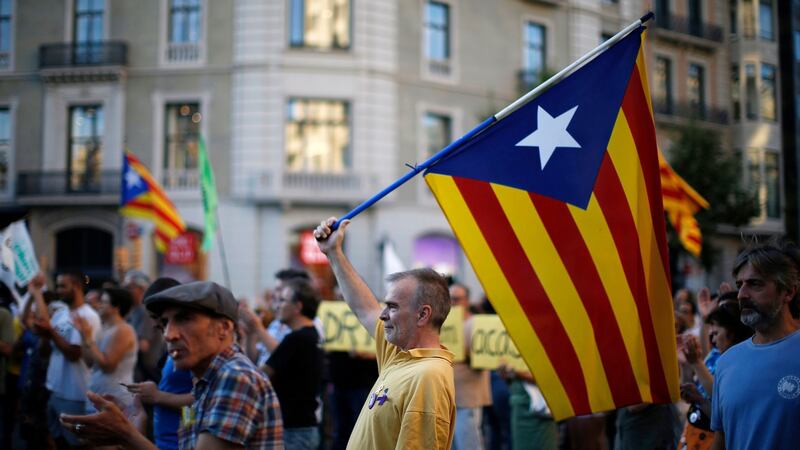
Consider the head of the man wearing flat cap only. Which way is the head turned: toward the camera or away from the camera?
toward the camera

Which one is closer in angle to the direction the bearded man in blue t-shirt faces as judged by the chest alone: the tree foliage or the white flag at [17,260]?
the white flag

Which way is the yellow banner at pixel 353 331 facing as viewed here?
toward the camera

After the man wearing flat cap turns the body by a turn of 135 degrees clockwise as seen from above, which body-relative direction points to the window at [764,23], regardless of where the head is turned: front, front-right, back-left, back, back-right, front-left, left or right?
front

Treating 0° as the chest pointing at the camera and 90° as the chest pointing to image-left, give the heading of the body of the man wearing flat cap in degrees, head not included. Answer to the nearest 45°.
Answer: approximately 90°

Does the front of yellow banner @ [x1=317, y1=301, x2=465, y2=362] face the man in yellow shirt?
yes

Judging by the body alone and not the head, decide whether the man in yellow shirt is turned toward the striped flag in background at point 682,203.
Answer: no

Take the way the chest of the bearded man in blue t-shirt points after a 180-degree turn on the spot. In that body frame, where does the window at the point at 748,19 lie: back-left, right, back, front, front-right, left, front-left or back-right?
front-left

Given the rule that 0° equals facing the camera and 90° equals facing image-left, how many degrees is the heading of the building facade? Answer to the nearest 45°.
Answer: approximately 0°

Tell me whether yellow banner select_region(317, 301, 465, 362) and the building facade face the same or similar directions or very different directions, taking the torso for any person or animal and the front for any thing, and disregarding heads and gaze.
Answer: same or similar directions

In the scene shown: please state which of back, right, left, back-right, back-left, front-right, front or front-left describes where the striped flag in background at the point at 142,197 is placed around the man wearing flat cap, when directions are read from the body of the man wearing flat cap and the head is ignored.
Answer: right

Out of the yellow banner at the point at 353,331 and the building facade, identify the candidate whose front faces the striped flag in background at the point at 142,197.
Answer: the building facade

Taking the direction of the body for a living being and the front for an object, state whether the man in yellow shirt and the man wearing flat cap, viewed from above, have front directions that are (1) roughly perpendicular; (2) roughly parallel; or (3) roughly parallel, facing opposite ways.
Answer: roughly parallel

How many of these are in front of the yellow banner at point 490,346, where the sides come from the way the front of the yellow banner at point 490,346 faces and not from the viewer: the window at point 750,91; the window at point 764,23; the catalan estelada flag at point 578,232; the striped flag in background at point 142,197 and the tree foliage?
1

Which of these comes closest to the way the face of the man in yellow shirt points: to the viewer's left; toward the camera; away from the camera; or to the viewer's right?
to the viewer's left
